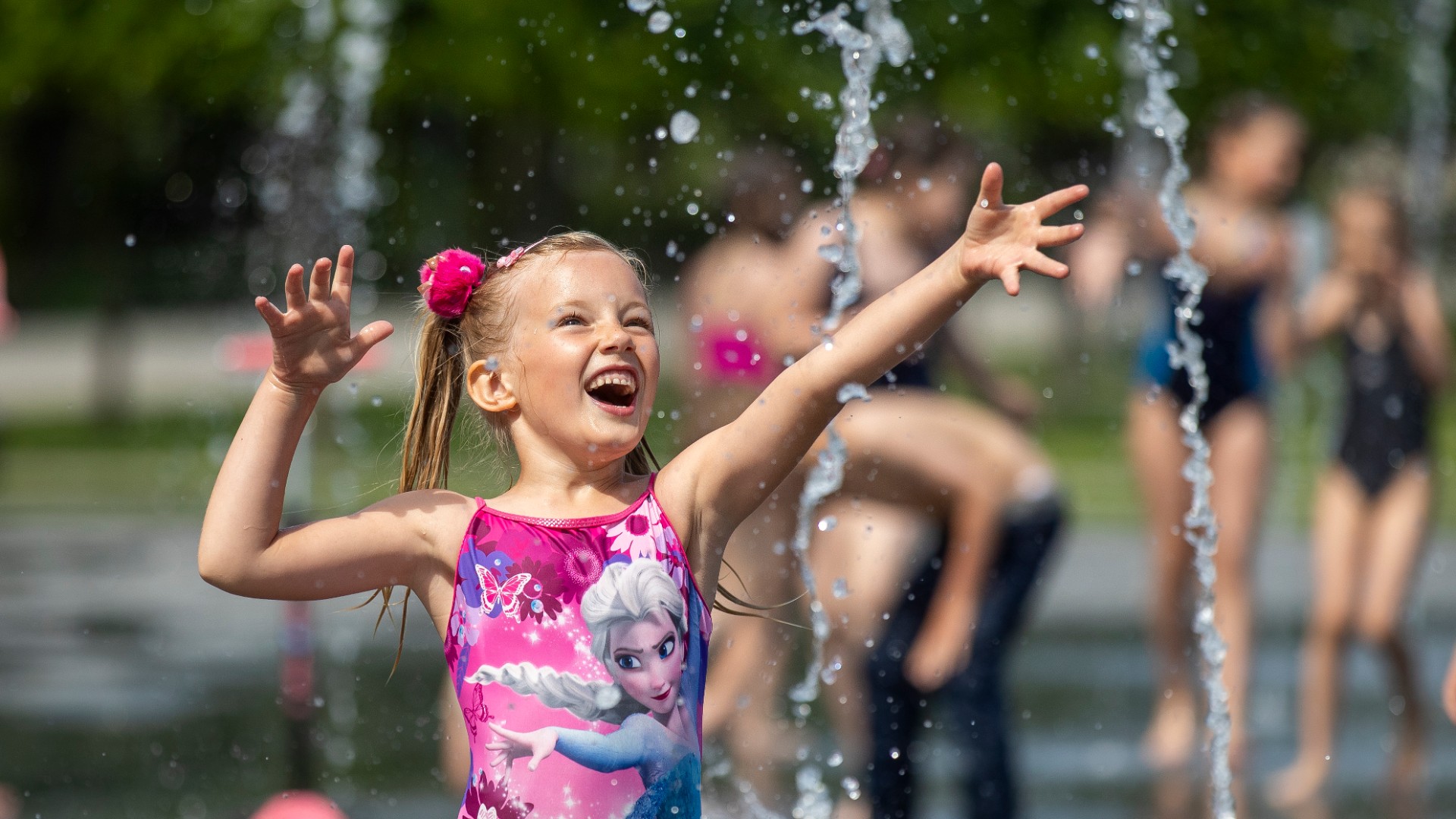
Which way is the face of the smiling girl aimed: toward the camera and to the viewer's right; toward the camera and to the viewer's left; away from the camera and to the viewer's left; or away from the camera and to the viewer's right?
toward the camera and to the viewer's right

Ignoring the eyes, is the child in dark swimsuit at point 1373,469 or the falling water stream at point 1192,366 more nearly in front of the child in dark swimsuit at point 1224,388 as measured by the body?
the falling water stream

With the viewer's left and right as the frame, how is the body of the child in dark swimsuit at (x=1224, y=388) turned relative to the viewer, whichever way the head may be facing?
facing the viewer

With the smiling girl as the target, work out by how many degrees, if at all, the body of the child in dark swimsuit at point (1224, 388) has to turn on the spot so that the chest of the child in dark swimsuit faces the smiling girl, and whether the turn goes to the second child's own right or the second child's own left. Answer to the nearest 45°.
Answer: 0° — they already face them

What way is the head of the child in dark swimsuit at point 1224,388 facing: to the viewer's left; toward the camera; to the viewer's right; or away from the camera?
toward the camera

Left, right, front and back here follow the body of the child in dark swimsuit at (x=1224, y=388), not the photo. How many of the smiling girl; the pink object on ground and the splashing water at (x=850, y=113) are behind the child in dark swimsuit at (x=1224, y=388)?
0

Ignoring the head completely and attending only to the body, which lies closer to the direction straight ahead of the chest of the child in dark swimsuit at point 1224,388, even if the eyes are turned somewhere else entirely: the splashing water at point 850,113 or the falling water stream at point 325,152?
the splashing water

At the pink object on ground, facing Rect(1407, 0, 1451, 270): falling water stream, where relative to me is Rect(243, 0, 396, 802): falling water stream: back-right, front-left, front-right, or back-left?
front-left

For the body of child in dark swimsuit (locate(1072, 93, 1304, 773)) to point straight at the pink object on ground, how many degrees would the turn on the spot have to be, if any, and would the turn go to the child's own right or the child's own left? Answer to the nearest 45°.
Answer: approximately 45° to the child's own right

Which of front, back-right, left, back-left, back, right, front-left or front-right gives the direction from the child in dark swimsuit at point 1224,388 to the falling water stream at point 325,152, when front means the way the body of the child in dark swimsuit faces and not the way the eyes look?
back-right

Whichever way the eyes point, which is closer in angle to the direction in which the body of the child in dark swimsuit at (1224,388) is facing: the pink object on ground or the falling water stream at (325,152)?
the pink object on ground

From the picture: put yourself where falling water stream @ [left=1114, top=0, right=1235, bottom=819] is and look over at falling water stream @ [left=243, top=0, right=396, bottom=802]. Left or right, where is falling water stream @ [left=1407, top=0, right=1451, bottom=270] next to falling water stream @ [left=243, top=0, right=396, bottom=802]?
right

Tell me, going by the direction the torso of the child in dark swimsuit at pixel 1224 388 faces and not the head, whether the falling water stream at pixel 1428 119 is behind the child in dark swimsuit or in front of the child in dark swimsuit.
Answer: behind

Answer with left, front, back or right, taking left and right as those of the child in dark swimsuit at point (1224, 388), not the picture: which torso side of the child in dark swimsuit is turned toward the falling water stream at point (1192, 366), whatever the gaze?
front
